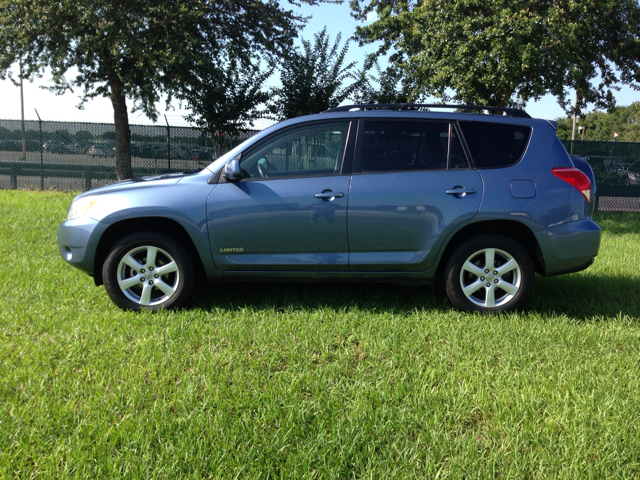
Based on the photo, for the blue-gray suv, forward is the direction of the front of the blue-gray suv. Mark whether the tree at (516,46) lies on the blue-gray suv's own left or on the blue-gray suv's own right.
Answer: on the blue-gray suv's own right

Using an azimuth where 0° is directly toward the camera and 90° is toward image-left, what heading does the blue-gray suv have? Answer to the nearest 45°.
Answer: approximately 90°

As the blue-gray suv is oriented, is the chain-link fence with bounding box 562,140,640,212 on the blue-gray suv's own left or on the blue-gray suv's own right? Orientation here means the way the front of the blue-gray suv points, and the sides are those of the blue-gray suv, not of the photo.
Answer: on the blue-gray suv's own right

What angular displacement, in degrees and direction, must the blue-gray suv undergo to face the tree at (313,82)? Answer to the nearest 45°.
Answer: approximately 90° to its right
